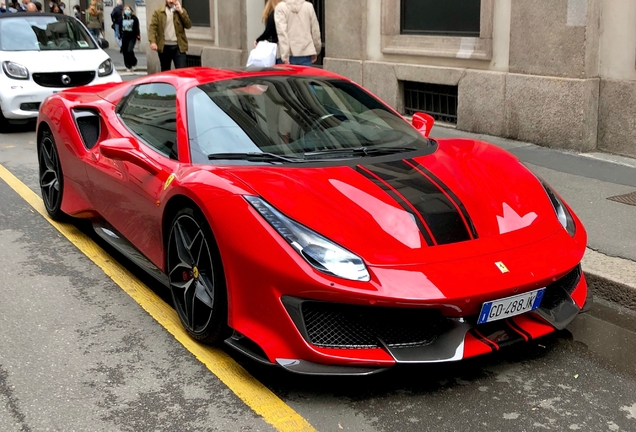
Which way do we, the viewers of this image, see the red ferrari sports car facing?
facing the viewer and to the right of the viewer

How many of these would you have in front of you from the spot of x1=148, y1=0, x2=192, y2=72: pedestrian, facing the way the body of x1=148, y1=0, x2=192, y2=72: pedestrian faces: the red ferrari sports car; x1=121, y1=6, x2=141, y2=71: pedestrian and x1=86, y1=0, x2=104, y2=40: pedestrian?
1

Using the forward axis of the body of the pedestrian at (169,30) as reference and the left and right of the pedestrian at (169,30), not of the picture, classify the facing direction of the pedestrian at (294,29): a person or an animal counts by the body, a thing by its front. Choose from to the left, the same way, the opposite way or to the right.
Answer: the opposite way

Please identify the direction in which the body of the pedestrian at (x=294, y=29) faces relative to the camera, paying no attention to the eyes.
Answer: away from the camera

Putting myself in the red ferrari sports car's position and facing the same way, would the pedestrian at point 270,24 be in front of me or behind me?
behind

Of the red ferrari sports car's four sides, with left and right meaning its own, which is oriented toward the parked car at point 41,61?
back

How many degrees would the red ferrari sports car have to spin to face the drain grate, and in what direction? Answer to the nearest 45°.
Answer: approximately 90° to its left

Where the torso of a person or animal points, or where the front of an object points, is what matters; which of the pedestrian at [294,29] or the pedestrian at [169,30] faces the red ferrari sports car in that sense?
the pedestrian at [169,30]

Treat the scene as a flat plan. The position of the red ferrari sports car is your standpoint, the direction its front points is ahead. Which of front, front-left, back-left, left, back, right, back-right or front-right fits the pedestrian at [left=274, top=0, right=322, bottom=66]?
back-left

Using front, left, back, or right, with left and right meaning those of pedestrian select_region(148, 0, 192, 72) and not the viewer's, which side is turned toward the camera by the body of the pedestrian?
front

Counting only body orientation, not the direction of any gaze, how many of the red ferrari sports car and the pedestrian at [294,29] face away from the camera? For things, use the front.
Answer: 1

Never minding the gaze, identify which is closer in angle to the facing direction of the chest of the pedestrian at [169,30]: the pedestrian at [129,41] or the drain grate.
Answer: the drain grate

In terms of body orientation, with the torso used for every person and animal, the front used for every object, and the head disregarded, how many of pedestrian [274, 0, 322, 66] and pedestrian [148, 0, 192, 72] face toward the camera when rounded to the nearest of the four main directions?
1

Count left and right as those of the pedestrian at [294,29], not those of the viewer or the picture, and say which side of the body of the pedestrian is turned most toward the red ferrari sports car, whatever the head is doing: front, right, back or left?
back

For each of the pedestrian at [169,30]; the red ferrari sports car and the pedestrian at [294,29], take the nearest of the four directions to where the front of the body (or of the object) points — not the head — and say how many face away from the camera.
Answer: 1
